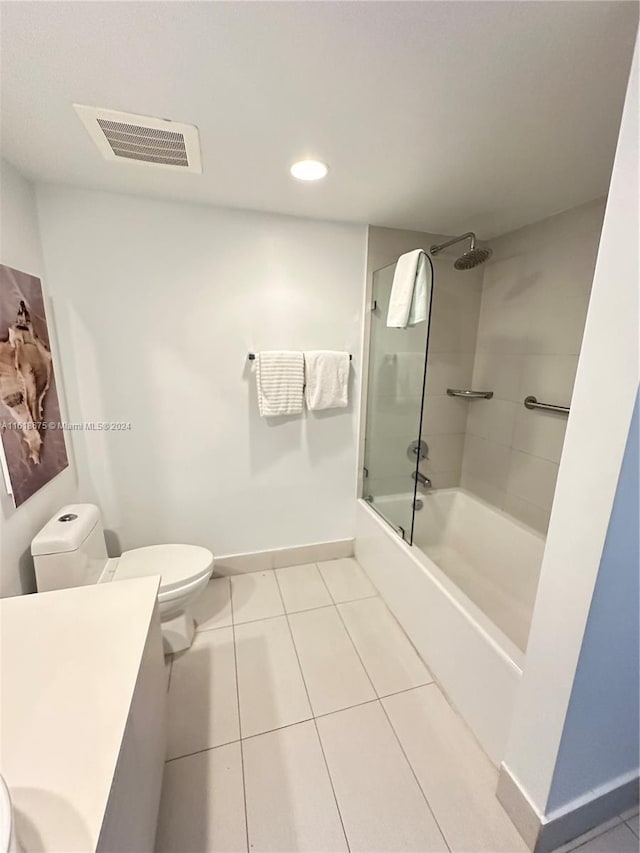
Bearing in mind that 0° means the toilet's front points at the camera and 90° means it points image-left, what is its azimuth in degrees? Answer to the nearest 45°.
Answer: approximately 270°

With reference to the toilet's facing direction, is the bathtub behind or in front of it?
in front

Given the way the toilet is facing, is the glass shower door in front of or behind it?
in front

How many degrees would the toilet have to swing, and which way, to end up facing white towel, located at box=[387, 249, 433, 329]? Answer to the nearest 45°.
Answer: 0° — it already faces it

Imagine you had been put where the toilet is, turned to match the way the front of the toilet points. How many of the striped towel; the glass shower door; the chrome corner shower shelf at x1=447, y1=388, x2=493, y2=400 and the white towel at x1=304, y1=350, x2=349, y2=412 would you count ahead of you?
4

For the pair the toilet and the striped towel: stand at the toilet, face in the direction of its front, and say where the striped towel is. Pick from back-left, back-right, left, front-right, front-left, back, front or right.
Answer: front

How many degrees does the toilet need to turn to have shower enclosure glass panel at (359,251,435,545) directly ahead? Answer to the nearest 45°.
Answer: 0° — it already faces it

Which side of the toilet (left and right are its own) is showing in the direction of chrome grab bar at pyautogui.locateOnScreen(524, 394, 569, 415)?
front
